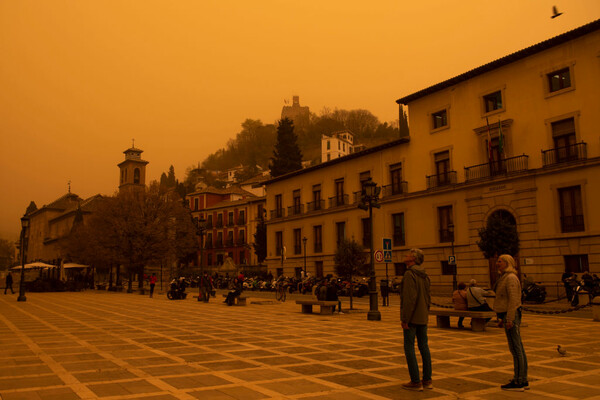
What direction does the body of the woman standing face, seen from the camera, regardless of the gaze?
to the viewer's left

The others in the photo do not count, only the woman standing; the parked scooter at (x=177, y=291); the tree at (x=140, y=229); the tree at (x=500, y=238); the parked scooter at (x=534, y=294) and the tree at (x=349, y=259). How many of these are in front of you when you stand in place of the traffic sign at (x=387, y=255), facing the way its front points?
1

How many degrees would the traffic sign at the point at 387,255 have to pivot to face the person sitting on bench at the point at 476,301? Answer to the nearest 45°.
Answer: approximately 45° to its left

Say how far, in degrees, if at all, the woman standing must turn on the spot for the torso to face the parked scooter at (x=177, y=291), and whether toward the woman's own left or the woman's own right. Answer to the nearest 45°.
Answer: approximately 45° to the woman's own right

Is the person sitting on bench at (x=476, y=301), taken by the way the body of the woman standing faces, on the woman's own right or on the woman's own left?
on the woman's own right

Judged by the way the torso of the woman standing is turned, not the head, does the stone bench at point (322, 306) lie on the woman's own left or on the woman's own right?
on the woman's own right

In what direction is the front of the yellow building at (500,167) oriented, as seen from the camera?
facing the viewer and to the left of the viewer

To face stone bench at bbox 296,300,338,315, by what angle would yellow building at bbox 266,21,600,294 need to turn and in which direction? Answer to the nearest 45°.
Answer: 0° — it already faces it

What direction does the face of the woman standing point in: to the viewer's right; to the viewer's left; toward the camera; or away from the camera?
to the viewer's left

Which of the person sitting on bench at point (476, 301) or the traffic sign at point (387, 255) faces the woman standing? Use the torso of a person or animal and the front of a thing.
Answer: the traffic sign

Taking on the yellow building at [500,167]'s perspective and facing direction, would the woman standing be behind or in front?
in front

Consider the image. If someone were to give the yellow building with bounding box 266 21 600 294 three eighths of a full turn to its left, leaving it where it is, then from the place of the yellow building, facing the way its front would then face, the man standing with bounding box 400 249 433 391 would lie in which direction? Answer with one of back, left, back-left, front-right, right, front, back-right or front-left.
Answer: right

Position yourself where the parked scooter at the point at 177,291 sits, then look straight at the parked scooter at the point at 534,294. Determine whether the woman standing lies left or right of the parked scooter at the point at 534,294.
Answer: right

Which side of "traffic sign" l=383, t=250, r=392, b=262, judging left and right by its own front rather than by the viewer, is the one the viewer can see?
front

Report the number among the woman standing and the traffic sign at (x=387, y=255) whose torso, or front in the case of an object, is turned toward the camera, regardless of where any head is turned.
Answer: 1
